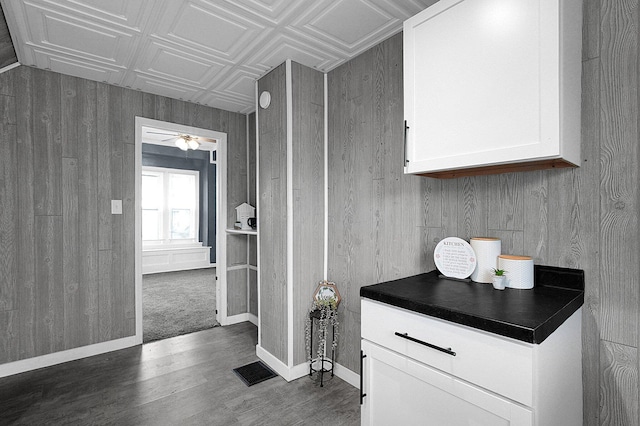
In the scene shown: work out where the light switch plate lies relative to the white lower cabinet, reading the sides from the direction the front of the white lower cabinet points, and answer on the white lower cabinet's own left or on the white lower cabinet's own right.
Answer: on the white lower cabinet's own right

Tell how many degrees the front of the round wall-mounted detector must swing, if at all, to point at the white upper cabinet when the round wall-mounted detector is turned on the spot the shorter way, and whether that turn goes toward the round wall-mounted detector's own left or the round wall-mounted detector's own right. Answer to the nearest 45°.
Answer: approximately 90° to the round wall-mounted detector's own left

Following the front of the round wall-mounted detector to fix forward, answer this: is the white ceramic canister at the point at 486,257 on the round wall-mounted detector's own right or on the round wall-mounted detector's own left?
on the round wall-mounted detector's own left

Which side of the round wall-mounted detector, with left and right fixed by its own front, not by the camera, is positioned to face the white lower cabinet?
left

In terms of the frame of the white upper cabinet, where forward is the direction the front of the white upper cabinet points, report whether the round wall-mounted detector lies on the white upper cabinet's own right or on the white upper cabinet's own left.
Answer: on the white upper cabinet's own right

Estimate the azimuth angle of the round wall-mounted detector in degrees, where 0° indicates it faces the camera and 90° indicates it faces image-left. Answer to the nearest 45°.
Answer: approximately 45°

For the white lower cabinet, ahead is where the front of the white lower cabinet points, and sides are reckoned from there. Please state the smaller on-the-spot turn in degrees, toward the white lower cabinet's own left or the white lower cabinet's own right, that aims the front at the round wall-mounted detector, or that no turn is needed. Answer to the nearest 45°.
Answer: approximately 90° to the white lower cabinet's own right

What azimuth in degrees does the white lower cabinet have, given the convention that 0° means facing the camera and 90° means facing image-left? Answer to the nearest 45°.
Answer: approximately 45°

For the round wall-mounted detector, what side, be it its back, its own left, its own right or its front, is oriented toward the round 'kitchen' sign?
left
